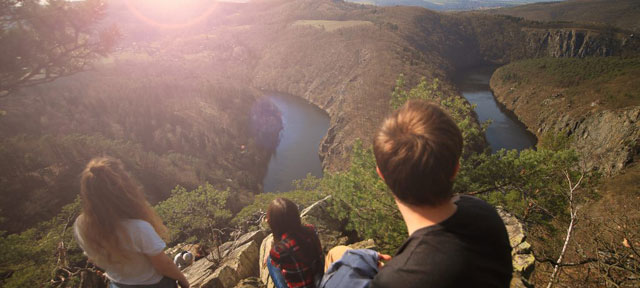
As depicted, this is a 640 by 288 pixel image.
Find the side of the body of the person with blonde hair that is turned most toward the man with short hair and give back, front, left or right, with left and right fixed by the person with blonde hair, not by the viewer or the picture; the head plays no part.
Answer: right

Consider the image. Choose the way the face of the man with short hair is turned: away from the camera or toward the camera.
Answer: away from the camera

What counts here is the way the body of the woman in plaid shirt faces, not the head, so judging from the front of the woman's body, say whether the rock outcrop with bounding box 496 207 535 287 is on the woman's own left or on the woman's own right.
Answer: on the woman's own right

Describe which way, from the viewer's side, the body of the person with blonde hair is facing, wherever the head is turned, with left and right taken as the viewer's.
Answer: facing away from the viewer and to the right of the viewer

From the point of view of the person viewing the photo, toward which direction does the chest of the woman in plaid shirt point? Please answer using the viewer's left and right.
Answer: facing away from the viewer and to the left of the viewer

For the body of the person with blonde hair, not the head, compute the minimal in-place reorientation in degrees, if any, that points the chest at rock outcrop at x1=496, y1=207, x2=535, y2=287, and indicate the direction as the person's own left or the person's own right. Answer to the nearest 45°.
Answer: approximately 45° to the person's own right

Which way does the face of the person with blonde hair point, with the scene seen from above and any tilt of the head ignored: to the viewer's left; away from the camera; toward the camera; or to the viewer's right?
away from the camera

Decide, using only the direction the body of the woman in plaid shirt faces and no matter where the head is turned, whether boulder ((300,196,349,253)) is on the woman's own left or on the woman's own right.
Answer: on the woman's own right
